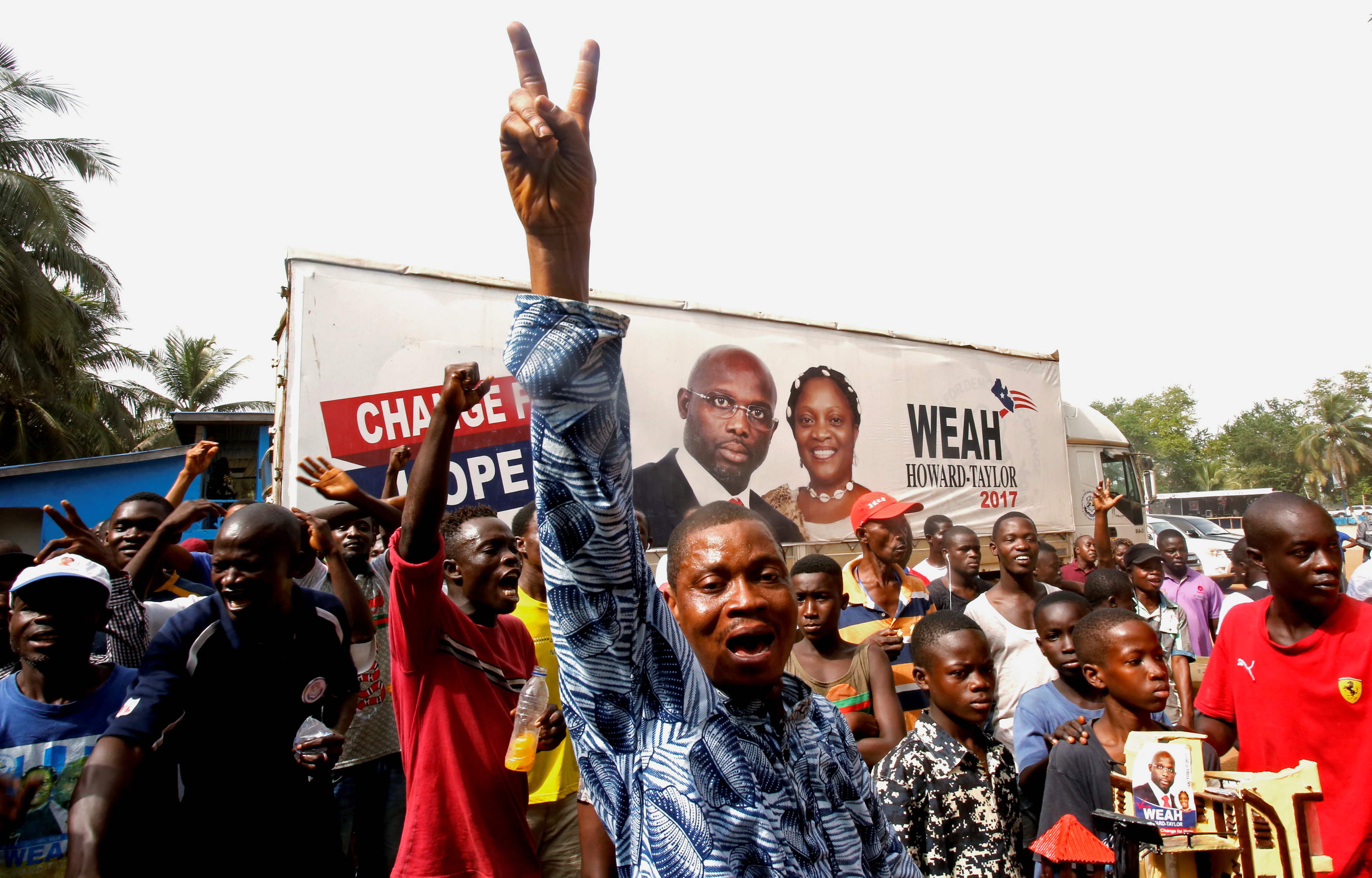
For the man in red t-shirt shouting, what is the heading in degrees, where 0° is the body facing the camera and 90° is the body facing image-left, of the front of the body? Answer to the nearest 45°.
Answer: approximately 315°

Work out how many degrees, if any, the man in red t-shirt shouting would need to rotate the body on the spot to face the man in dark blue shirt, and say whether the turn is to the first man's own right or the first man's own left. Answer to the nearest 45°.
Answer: approximately 135° to the first man's own right

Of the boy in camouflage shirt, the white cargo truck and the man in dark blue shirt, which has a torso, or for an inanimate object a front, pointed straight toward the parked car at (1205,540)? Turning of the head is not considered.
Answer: the white cargo truck

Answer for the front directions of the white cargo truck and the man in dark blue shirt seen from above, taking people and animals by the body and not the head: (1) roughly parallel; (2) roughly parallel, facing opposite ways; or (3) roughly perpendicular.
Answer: roughly perpendicular

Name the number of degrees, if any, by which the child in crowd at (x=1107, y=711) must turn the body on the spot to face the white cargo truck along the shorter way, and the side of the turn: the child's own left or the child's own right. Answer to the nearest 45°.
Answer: approximately 180°

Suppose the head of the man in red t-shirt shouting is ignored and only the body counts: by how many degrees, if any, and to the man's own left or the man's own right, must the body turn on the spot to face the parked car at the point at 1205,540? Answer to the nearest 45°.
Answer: approximately 90° to the man's own left

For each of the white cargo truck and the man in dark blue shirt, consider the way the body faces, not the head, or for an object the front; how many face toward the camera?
1

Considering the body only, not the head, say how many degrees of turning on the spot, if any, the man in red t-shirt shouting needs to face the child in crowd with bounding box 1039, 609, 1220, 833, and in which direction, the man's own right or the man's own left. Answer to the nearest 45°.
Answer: approximately 45° to the man's own left

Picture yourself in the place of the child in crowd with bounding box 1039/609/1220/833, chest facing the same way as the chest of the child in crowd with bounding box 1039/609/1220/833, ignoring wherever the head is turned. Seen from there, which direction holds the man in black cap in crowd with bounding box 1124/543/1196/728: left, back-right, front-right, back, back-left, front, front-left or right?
back-left

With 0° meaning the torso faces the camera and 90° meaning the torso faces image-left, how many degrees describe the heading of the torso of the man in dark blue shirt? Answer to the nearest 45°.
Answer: approximately 0°
